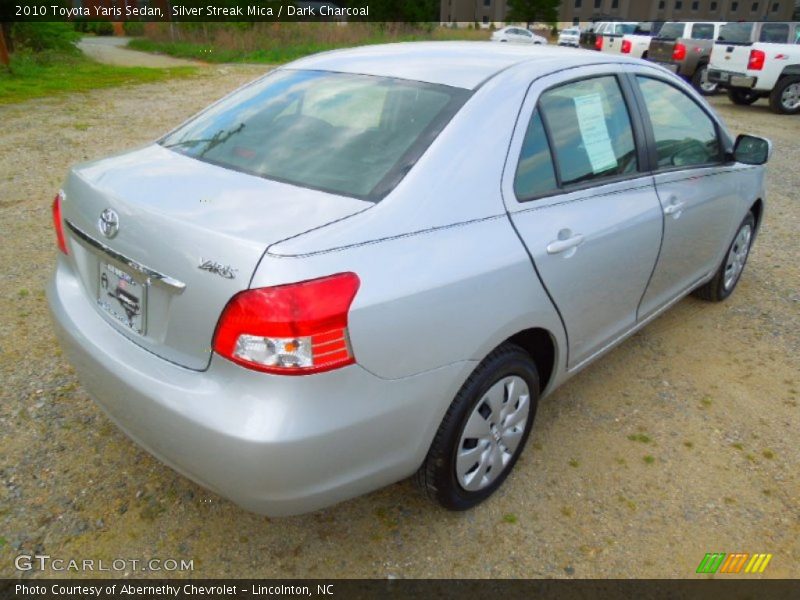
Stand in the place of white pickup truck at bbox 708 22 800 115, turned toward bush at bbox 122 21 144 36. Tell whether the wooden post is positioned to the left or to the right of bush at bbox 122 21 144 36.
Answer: left

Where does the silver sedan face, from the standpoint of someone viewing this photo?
facing away from the viewer and to the right of the viewer

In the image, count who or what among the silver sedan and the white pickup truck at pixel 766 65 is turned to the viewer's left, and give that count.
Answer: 0

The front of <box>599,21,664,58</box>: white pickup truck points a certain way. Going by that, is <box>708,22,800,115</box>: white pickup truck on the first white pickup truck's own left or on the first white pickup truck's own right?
on the first white pickup truck's own right

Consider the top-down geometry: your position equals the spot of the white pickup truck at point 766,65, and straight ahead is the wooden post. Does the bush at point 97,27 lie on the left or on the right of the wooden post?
right

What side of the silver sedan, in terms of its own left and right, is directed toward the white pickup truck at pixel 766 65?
front

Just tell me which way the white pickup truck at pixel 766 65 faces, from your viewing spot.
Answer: facing away from the viewer and to the right of the viewer

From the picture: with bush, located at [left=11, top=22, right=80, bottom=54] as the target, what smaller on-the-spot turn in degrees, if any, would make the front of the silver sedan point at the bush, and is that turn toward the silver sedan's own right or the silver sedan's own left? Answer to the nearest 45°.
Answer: approximately 90° to the silver sedan's own left

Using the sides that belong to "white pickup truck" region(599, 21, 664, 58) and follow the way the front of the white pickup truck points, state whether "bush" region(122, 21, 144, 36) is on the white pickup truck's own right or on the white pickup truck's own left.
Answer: on the white pickup truck's own left

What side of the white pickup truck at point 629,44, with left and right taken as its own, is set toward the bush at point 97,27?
left
